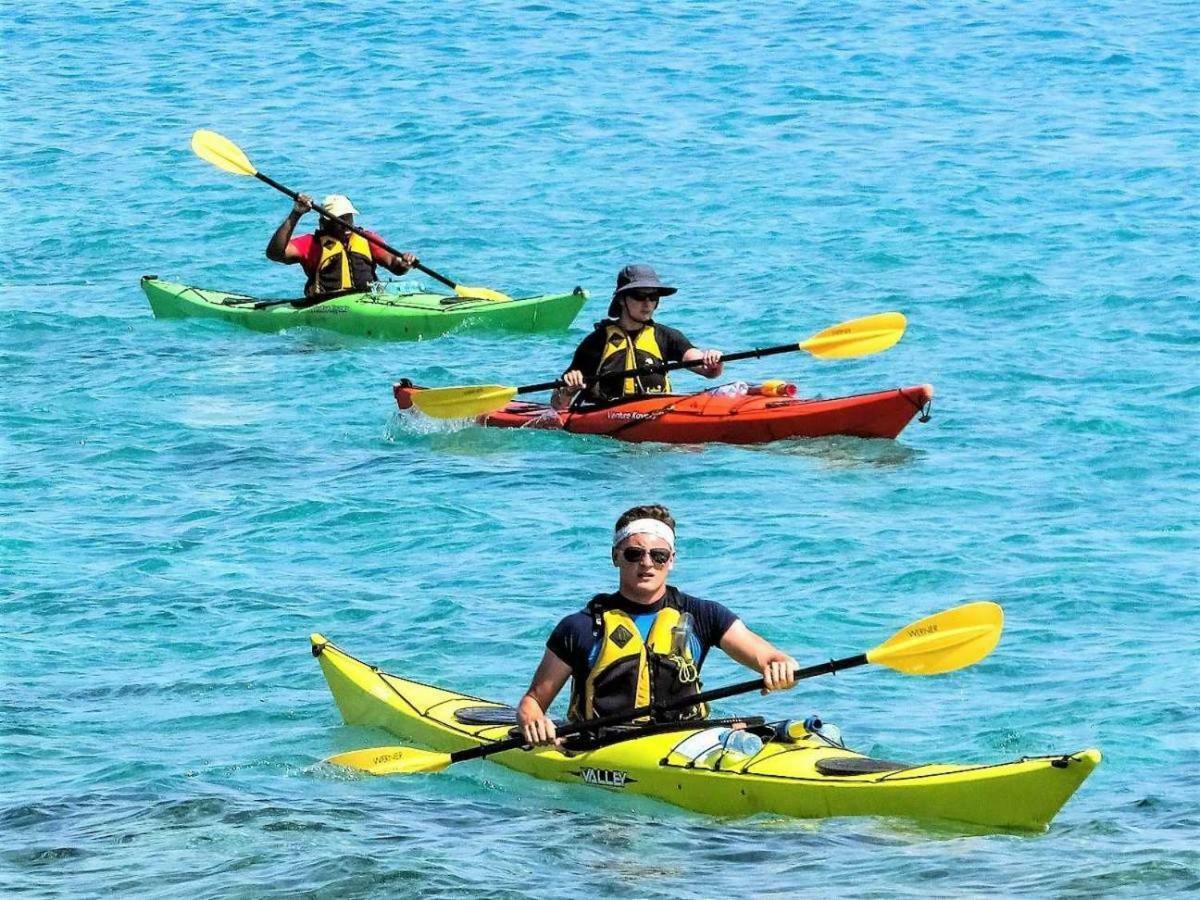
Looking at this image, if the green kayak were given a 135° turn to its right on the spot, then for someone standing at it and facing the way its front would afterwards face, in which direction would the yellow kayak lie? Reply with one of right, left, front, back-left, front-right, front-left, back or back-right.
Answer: front-left

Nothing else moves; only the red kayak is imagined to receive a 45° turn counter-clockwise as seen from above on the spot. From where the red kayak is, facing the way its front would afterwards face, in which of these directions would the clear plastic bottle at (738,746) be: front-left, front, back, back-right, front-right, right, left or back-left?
back-right

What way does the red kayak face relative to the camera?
to the viewer's right

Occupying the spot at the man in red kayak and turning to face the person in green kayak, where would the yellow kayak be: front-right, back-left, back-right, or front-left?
back-left

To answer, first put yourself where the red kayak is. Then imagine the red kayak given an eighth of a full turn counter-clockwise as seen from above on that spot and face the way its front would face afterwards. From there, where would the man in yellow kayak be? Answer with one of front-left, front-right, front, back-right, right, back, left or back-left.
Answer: back-right

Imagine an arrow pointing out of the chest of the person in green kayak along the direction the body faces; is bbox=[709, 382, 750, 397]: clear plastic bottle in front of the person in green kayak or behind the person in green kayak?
in front

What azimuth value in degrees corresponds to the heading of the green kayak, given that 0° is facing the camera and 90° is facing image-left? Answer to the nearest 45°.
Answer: approximately 270°

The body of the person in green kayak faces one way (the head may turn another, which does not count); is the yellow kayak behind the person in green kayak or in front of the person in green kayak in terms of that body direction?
in front

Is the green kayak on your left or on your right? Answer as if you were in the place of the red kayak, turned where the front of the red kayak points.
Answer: on your left

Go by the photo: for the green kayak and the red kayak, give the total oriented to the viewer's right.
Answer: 2

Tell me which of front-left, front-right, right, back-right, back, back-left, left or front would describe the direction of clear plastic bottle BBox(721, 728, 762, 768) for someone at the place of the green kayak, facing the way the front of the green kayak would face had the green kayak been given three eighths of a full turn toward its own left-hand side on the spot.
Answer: back-left

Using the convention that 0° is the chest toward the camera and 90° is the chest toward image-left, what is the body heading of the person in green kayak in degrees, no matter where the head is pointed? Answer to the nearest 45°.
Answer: approximately 315°

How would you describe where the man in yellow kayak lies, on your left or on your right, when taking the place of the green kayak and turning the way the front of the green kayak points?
on your right
